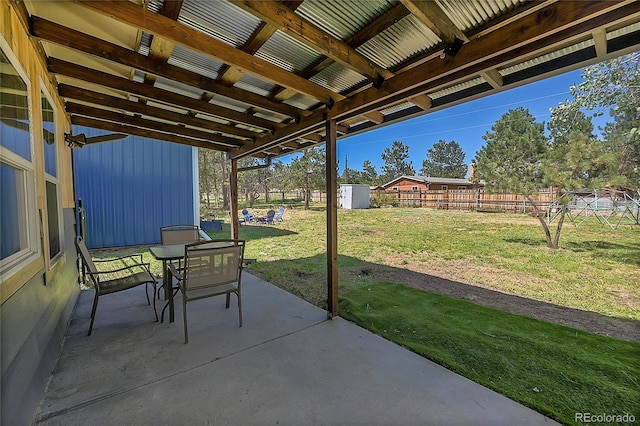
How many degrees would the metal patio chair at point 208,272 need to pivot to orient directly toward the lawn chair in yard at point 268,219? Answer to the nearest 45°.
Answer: approximately 45° to its right

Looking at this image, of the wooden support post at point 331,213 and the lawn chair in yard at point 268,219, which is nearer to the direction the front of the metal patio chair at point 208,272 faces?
the lawn chair in yard

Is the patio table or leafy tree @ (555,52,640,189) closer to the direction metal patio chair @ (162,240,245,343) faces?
the patio table

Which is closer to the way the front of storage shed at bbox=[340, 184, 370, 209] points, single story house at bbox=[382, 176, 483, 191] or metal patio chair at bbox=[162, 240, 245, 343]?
the metal patio chair

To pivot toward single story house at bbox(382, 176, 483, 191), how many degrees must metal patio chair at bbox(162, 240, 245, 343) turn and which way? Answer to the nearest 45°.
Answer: approximately 90° to its right

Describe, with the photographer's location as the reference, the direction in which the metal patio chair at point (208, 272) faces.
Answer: facing away from the viewer and to the left of the viewer

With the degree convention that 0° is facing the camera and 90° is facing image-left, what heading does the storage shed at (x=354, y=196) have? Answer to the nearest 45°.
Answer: approximately 45°
